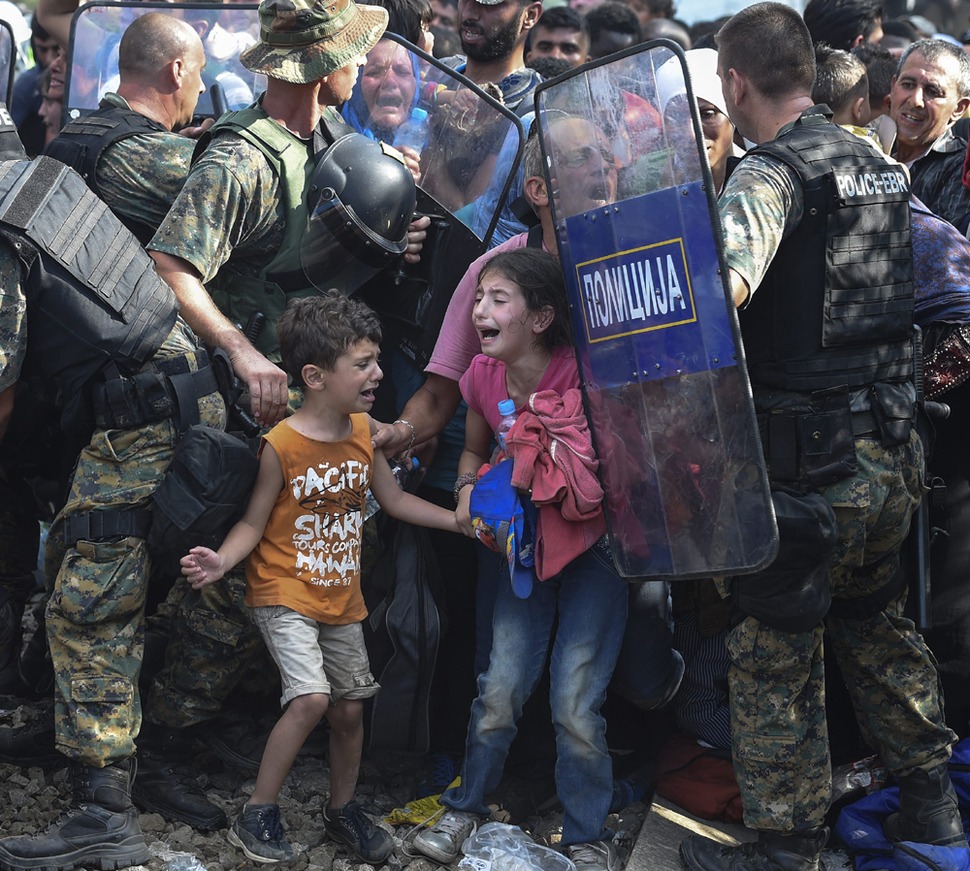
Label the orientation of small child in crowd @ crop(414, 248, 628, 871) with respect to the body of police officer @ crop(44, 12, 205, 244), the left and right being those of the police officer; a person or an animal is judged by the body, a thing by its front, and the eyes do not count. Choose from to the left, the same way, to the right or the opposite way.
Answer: the opposite way

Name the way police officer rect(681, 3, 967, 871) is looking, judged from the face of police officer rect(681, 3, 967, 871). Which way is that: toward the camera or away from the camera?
away from the camera

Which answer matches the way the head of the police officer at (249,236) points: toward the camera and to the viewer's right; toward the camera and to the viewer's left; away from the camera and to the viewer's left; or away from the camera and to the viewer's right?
away from the camera and to the viewer's right

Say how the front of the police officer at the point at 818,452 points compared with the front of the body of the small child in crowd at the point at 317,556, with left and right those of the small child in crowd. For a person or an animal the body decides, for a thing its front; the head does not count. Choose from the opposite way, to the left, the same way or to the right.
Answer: the opposite way

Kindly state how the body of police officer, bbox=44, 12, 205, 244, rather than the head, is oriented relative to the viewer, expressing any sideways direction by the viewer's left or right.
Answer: facing away from the viewer and to the right of the viewer

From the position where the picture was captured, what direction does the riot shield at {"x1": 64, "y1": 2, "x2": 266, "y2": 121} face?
facing away from the viewer

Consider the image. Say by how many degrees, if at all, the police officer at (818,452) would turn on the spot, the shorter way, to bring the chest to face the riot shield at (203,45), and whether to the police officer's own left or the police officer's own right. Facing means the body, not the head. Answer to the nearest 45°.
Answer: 0° — they already face it

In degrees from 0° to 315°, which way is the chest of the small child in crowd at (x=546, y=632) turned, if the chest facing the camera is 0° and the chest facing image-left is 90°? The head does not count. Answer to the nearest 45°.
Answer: approximately 45°
